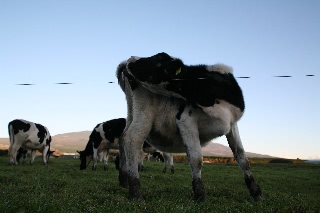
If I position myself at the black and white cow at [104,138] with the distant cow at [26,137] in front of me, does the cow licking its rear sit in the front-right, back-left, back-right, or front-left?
back-left

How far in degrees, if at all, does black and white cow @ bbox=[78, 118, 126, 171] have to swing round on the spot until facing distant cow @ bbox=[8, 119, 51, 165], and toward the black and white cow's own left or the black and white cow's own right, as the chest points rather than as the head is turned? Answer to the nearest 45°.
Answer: approximately 45° to the black and white cow's own right

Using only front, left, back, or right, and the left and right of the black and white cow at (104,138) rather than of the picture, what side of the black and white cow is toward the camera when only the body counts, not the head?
left

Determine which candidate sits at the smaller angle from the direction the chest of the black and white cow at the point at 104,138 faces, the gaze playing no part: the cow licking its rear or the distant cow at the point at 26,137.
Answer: the distant cow

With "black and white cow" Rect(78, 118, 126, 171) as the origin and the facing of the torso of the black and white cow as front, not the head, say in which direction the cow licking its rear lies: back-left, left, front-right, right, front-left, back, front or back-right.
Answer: left
